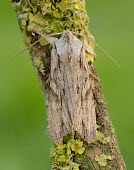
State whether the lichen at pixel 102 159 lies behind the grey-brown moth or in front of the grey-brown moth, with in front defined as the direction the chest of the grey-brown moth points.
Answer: behind

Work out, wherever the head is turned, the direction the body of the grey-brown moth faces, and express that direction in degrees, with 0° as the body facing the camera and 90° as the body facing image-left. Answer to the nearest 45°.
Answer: approximately 180°

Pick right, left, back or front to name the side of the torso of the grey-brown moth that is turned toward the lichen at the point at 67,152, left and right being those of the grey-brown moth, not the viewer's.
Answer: back
